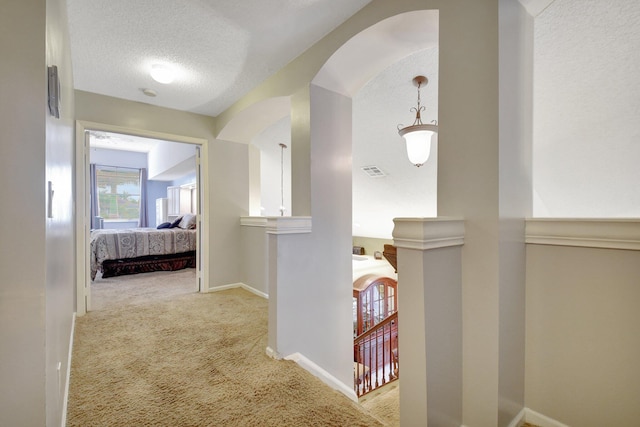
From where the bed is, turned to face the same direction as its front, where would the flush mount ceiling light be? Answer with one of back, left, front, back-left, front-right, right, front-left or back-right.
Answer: left

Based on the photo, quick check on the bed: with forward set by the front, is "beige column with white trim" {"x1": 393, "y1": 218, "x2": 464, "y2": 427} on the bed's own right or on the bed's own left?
on the bed's own left

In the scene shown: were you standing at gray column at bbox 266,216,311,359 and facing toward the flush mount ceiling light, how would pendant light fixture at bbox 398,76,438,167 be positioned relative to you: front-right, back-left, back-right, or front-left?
back-right

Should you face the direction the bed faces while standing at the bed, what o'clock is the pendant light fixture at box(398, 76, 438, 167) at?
The pendant light fixture is roughly at 8 o'clock from the bed.

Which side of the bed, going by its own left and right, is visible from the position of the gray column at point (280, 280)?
left

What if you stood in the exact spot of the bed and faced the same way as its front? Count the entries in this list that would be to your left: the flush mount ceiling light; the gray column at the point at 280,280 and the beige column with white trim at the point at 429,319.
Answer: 3

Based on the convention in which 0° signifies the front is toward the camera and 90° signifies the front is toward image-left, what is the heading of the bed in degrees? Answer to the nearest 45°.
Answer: approximately 90°

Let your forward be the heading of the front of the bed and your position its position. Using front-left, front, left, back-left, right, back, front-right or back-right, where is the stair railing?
back-left
